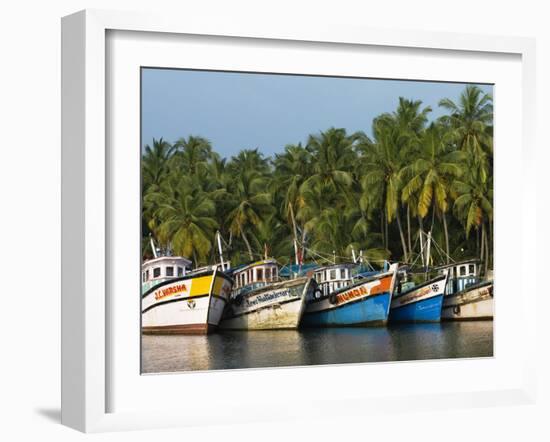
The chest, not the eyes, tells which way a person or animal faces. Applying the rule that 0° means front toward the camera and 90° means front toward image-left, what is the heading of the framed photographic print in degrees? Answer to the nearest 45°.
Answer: approximately 315°
